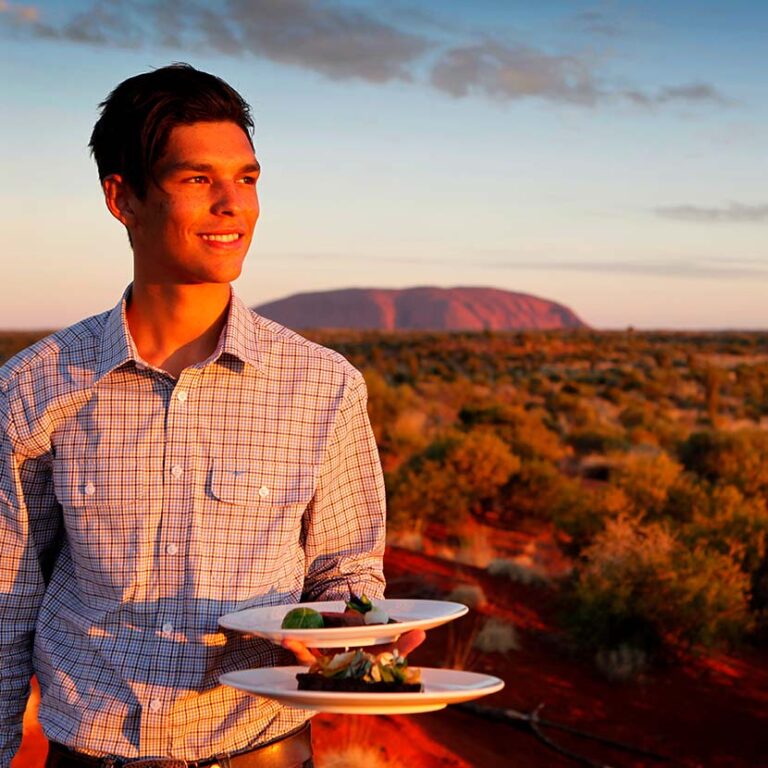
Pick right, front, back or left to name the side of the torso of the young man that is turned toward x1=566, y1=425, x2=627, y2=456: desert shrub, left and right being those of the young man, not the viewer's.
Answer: back

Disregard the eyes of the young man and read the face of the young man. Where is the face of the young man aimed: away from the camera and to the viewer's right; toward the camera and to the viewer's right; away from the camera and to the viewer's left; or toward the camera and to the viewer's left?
toward the camera and to the viewer's right

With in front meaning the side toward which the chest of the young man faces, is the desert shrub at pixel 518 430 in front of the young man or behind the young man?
behind

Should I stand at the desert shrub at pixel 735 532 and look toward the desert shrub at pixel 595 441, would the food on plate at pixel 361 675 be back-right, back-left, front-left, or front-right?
back-left

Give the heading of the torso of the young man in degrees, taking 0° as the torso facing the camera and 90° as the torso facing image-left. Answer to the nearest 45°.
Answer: approximately 0°

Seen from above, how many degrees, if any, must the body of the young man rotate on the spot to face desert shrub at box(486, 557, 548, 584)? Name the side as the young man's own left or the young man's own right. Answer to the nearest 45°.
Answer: approximately 180°

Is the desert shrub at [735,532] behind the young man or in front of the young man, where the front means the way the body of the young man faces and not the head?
behind

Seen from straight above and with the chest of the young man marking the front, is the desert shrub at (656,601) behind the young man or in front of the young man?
behind

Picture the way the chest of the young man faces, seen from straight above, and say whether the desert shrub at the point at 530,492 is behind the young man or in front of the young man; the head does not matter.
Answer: behind

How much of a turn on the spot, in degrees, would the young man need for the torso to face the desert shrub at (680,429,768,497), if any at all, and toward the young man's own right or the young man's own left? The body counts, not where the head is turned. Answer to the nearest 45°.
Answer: approximately 135° to the young man's own left

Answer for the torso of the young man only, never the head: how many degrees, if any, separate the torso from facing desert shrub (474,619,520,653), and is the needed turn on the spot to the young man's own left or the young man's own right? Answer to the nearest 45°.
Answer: approximately 180°

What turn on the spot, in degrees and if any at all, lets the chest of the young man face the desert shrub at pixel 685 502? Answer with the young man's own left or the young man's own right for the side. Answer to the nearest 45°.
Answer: approximately 135° to the young man's own left
